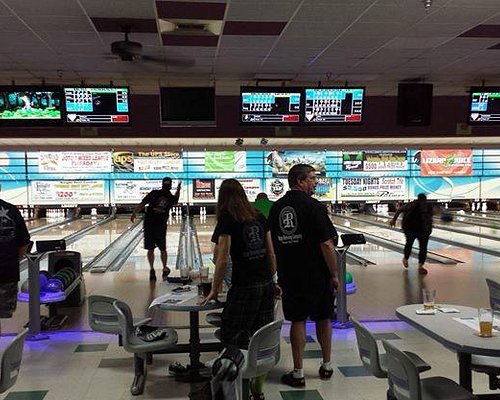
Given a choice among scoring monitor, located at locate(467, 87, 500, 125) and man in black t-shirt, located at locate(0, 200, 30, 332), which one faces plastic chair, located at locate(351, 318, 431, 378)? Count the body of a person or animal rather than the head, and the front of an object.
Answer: the scoring monitor

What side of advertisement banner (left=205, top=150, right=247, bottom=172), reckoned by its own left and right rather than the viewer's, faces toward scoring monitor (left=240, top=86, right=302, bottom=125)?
front

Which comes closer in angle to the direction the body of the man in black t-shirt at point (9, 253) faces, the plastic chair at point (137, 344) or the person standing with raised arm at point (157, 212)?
the person standing with raised arm

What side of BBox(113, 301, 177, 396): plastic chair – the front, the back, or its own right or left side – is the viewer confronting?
right

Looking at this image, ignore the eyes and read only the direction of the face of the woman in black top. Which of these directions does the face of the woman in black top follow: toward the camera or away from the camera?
away from the camera

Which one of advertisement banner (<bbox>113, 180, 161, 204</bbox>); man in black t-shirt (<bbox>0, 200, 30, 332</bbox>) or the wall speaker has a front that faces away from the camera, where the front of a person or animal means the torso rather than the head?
the man in black t-shirt

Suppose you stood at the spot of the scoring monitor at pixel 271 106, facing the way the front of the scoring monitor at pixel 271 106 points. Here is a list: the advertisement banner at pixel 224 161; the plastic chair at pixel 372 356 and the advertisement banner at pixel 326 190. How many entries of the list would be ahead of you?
1

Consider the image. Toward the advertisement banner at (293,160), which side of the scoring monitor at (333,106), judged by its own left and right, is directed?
back

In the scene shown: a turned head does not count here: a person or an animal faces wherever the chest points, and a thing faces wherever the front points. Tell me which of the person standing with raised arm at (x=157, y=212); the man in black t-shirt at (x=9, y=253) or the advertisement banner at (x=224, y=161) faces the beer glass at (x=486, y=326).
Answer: the advertisement banner

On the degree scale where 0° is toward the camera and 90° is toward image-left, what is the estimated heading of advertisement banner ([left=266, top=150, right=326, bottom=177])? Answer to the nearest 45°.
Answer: approximately 0°

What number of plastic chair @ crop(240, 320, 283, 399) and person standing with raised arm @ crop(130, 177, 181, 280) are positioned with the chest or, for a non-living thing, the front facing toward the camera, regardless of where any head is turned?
0

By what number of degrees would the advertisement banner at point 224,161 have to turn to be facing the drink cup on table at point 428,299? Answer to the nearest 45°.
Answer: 0° — it already faces it
